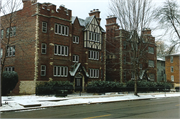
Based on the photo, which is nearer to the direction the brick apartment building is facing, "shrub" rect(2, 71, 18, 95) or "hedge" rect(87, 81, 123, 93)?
the hedge

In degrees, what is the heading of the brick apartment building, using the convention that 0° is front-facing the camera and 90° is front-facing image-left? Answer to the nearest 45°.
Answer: approximately 315°

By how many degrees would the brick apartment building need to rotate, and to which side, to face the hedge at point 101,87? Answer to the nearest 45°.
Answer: approximately 45° to its left

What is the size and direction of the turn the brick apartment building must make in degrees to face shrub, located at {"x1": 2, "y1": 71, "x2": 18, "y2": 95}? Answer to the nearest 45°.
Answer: approximately 90° to its right
